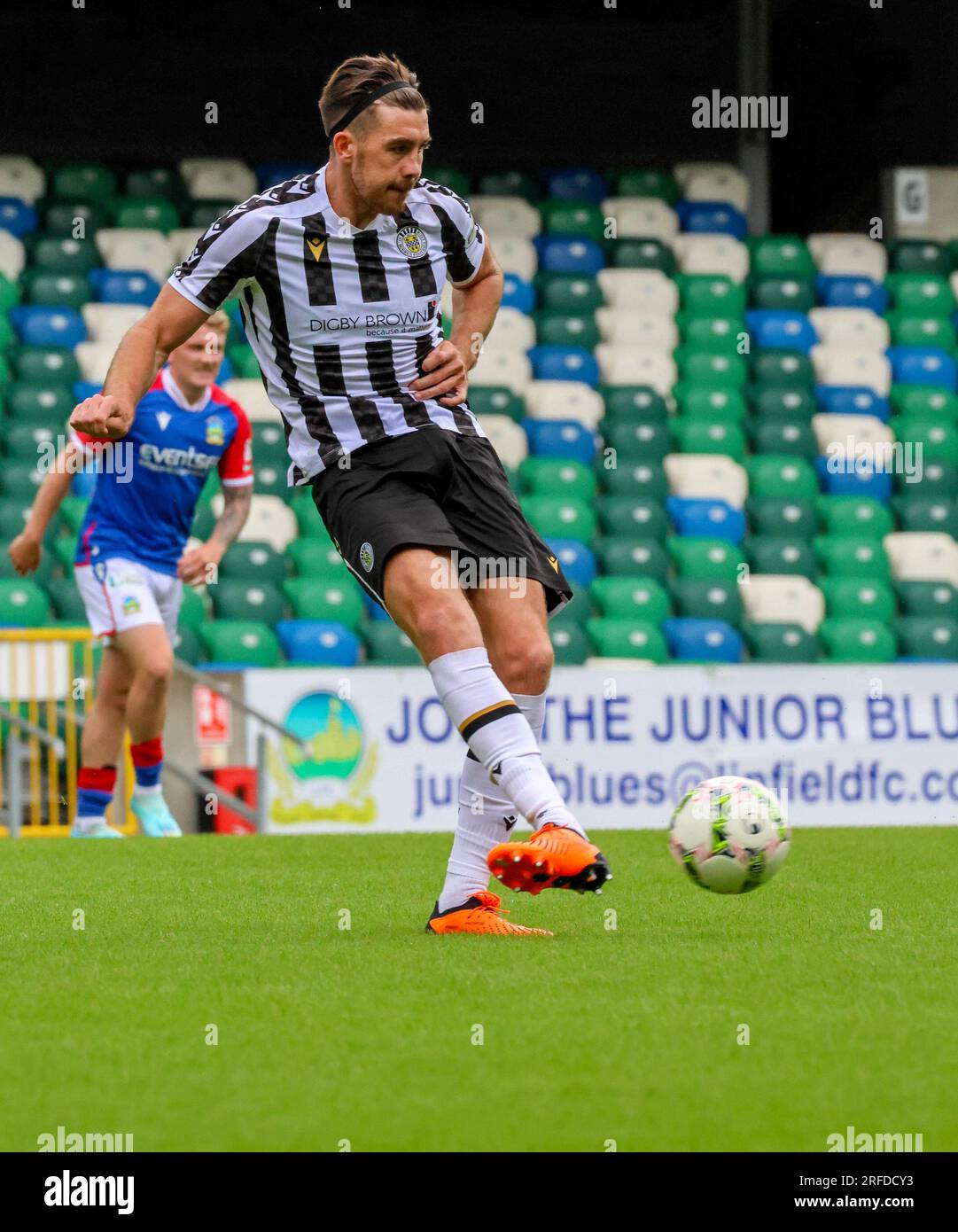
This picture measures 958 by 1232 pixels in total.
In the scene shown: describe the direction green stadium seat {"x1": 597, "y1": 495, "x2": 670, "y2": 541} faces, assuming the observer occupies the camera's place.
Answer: facing the viewer

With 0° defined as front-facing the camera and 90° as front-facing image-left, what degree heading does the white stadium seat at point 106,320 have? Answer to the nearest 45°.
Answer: approximately 0°

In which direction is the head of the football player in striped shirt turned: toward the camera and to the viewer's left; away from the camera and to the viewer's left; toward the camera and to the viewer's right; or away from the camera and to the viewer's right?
toward the camera and to the viewer's right

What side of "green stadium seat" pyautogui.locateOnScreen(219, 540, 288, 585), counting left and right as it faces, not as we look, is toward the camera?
front

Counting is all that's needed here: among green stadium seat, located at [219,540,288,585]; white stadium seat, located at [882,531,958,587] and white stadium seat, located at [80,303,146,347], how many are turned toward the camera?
3

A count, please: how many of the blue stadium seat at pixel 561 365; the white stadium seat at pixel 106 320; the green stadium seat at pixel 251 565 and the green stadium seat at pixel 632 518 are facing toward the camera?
4

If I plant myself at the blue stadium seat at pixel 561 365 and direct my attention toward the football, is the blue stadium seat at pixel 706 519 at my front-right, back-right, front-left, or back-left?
front-left

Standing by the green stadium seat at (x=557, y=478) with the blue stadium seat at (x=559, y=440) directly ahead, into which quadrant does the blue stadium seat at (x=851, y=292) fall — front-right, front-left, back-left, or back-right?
front-right

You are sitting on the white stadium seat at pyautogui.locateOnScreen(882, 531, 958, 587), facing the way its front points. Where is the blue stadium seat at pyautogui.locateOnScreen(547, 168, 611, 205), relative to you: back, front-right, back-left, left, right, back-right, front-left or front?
back-right

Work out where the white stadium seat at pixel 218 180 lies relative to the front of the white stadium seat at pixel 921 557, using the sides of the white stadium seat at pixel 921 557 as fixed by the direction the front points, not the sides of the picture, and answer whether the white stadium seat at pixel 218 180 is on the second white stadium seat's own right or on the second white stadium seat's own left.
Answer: on the second white stadium seat's own right

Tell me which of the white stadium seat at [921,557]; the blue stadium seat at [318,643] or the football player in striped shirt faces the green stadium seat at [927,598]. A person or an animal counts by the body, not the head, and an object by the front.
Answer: the white stadium seat

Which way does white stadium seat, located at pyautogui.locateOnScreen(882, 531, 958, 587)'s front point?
toward the camera

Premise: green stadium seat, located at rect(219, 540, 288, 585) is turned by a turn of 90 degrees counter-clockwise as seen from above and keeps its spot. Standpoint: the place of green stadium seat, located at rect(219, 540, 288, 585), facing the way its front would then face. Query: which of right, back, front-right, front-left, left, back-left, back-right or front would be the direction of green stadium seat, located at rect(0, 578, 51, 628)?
back-right

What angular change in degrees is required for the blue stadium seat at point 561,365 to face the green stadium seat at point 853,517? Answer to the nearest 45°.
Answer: approximately 90° to its left

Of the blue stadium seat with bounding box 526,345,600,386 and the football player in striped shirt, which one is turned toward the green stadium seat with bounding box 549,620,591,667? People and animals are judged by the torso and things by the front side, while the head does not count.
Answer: the blue stadium seat
